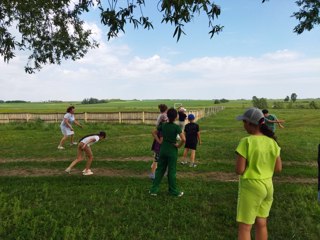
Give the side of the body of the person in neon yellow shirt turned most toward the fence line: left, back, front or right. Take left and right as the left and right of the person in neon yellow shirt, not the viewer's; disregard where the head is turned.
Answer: front

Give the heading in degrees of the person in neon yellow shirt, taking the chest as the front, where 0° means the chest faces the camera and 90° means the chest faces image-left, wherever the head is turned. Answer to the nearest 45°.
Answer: approximately 135°

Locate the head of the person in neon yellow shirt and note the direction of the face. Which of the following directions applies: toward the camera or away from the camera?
away from the camera

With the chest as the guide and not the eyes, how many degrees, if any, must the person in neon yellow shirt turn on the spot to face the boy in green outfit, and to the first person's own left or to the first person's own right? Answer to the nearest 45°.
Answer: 0° — they already face them
